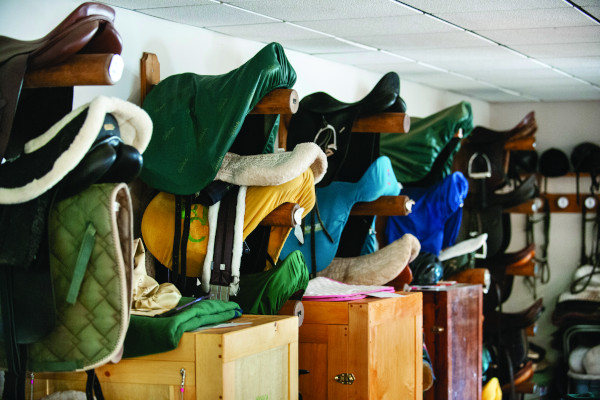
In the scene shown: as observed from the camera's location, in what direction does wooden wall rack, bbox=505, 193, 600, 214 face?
facing the viewer

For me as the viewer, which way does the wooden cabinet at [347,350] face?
facing the viewer and to the left of the viewer

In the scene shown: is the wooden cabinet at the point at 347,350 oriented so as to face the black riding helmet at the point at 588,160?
no

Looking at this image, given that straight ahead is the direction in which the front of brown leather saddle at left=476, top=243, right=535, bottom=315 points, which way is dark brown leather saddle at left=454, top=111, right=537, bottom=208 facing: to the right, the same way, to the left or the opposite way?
the same way

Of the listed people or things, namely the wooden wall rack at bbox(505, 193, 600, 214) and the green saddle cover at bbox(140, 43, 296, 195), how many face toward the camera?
1

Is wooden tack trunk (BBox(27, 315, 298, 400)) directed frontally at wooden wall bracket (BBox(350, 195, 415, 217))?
no

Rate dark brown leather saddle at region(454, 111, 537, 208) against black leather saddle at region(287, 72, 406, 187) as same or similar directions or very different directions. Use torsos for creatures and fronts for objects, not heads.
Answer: same or similar directions

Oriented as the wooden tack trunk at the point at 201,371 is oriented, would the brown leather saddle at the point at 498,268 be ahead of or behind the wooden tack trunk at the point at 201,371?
behind

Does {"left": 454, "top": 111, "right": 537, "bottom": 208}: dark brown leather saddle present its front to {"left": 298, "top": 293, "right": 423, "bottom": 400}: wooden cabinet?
no

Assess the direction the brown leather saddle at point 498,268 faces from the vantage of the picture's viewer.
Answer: facing to the left of the viewer
